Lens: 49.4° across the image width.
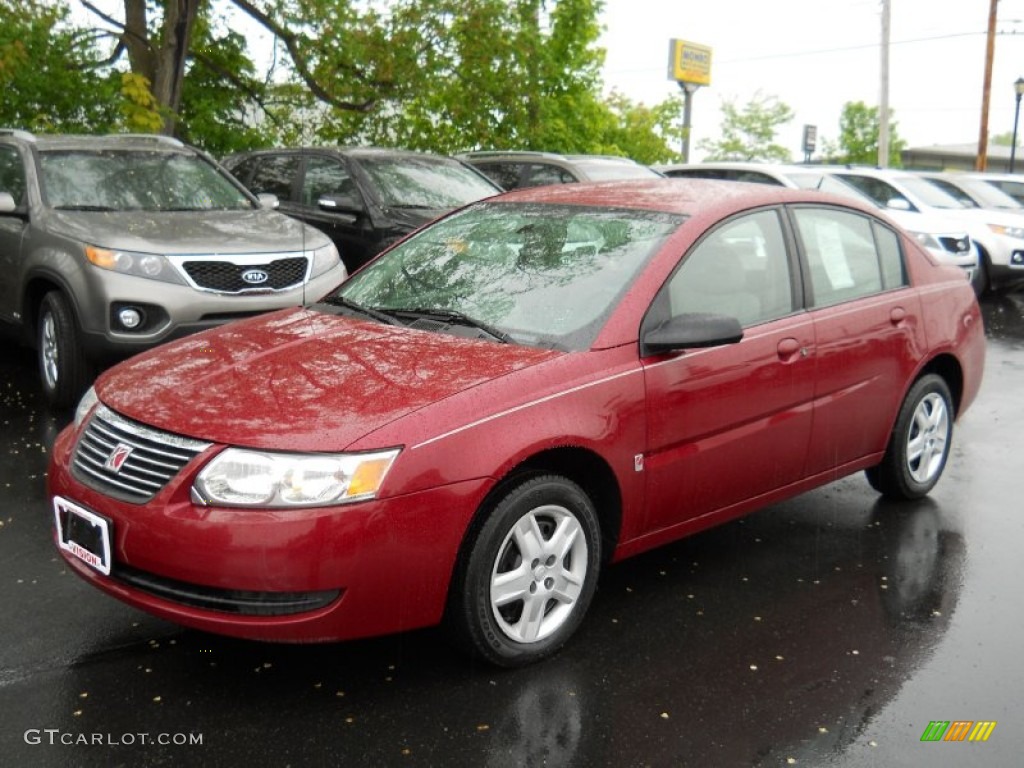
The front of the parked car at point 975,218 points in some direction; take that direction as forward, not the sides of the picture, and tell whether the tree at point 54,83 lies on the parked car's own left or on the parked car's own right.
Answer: on the parked car's own right

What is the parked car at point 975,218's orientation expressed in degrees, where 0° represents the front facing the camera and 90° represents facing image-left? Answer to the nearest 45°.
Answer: approximately 315°

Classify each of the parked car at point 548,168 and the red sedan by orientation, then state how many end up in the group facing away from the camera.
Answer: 0

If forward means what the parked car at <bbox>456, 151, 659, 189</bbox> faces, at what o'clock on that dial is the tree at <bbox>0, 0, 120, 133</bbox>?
The tree is roughly at 5 o'clock from the parked car.

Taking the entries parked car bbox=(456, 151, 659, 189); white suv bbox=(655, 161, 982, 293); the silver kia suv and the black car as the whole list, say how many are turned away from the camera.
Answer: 0

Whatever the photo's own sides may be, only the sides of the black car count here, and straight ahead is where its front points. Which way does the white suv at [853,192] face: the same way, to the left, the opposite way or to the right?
the same way

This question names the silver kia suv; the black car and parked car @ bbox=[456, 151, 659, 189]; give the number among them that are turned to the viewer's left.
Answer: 0

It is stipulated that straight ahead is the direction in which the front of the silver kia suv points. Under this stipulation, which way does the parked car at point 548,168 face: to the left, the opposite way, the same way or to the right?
the same way

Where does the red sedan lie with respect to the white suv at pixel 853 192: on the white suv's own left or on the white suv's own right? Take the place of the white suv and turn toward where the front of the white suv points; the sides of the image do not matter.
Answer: on the white suv's own right

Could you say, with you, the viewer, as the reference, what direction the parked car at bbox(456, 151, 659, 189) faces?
facing the viewer and to the right of the viewer

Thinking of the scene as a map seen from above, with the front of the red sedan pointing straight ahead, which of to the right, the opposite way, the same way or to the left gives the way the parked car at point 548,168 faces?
to the left

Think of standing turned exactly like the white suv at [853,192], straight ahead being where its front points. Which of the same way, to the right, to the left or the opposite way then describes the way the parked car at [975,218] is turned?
the same way

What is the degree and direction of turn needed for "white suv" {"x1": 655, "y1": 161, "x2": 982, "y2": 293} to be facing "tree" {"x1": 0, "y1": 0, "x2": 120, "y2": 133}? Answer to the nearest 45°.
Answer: approximately 135° to its right

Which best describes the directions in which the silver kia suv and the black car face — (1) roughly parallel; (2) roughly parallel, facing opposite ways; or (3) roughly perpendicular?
roughly parallel
